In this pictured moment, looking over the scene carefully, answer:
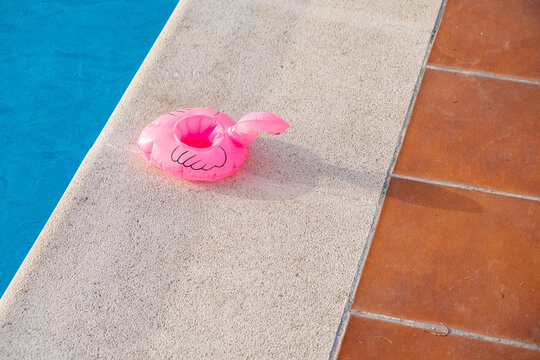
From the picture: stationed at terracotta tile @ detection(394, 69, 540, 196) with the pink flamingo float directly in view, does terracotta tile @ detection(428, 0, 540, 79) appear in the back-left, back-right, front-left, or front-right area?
back-right

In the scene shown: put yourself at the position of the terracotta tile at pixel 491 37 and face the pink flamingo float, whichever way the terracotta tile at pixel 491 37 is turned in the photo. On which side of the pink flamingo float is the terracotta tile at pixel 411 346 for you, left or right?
left

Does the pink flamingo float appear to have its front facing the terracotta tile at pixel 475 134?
yes

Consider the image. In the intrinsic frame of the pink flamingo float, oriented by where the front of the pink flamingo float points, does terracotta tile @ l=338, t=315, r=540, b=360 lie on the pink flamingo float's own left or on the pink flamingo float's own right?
on the pink flamingo float's own right

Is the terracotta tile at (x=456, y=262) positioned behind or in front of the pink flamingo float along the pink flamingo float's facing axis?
in front

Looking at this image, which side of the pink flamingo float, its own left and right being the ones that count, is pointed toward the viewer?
right

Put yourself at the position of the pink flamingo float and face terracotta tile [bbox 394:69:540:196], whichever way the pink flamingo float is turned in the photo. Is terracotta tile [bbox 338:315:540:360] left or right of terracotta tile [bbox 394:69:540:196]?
right

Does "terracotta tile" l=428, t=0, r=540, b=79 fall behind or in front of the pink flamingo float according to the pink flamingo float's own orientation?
in front
